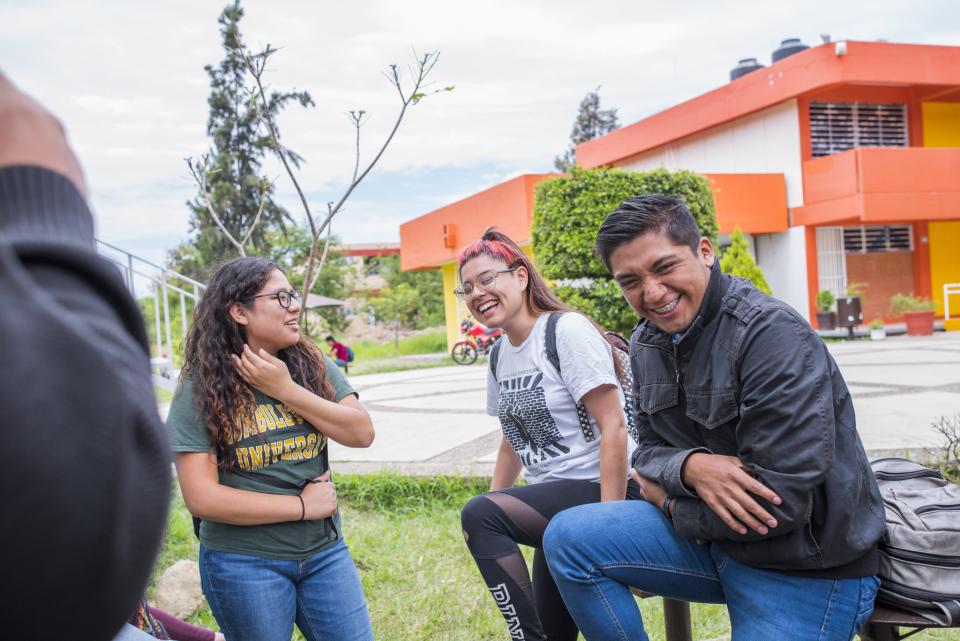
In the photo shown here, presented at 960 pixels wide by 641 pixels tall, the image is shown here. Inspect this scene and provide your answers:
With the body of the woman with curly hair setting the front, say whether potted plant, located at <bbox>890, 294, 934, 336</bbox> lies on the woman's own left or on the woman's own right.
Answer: on the woman's own left

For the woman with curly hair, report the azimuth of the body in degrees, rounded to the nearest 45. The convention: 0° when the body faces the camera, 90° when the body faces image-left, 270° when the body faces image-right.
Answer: approximately 315°

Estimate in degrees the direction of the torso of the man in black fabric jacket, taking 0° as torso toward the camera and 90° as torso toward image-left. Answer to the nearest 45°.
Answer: approximately 45°

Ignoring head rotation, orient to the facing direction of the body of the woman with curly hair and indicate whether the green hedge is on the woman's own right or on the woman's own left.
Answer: on the woman's own left

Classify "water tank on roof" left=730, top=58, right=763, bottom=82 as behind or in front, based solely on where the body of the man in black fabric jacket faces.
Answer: behind

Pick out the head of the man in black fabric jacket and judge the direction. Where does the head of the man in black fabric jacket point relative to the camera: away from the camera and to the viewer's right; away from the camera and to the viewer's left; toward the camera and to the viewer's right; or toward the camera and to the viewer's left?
toward the camera and to the viewer's left

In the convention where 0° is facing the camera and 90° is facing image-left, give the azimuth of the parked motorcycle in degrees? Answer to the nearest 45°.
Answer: approximately 45°

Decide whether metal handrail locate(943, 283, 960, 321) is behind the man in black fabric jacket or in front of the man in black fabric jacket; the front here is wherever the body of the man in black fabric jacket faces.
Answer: behind

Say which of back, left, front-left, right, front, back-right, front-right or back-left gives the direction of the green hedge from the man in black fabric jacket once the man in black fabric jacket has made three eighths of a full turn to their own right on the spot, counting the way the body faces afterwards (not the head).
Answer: front

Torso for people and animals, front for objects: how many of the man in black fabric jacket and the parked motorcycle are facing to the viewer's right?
0

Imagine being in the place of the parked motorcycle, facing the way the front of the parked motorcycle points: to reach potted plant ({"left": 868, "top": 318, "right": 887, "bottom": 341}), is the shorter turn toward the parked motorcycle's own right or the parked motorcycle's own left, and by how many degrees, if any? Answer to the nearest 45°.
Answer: approximately 135° to the parked motorcycle's own left

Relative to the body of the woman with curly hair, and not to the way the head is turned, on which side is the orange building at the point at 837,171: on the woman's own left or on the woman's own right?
on the woman's own left

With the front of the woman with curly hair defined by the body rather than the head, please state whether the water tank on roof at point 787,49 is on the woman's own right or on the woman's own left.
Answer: on the woman's own left

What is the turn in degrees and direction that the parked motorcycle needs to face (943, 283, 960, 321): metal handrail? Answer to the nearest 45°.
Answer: approximately 135° to its left

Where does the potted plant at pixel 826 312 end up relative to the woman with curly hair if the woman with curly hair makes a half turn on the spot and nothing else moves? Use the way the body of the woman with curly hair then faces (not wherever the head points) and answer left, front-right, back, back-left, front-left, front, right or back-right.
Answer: right

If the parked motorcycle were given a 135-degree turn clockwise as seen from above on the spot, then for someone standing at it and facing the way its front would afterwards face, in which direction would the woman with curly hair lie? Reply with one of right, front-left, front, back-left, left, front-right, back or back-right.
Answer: back

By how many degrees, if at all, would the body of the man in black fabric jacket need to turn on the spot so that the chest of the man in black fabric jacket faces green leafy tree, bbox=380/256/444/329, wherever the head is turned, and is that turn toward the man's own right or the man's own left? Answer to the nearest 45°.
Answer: approximately 135° to the man's own right

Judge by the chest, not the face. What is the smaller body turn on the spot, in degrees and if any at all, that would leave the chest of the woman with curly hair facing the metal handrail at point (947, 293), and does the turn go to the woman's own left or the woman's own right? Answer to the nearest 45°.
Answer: approximately 90° to the woman's own left
